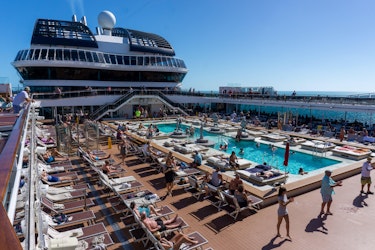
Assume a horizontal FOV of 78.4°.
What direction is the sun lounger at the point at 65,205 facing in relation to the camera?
to the viewer's right

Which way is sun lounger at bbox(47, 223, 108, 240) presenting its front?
to the viewer's right

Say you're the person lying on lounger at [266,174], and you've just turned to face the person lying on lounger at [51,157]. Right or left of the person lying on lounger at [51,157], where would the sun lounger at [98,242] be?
left

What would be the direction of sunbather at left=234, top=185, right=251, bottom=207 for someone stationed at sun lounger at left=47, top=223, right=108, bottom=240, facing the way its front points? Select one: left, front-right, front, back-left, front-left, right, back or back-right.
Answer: front

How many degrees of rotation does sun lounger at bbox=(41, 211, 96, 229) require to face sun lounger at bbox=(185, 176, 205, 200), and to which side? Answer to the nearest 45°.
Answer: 0° — it already faces it

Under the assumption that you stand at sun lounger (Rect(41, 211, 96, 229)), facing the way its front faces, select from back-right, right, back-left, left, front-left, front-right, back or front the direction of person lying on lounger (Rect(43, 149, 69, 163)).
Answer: left

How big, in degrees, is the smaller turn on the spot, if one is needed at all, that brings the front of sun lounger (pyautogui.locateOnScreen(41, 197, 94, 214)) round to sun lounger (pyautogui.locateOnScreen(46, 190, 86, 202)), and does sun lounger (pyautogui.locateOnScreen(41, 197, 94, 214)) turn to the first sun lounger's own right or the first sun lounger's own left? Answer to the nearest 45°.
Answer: approximately 90° to the first sun lounger's own left

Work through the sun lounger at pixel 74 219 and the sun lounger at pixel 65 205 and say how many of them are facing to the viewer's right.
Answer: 2

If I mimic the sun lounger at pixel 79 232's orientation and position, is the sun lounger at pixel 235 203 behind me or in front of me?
in front

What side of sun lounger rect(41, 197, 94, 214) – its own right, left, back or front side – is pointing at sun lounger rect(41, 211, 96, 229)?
right

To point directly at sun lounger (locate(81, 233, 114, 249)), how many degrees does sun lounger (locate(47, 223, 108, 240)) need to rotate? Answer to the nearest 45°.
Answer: approximately 45° to its right

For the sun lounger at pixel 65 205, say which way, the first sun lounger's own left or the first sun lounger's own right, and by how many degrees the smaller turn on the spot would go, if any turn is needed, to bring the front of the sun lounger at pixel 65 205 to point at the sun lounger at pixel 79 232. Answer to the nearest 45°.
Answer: approximately 90° to the first sun lounger's own right

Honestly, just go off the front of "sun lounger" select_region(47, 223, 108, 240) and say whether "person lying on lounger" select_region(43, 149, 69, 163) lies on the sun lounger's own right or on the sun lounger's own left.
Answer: on the sun lounger's own left

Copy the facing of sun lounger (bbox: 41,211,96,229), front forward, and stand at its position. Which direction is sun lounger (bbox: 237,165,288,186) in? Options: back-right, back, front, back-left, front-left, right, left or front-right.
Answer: front

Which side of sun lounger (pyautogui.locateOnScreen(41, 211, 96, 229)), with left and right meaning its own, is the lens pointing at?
right
